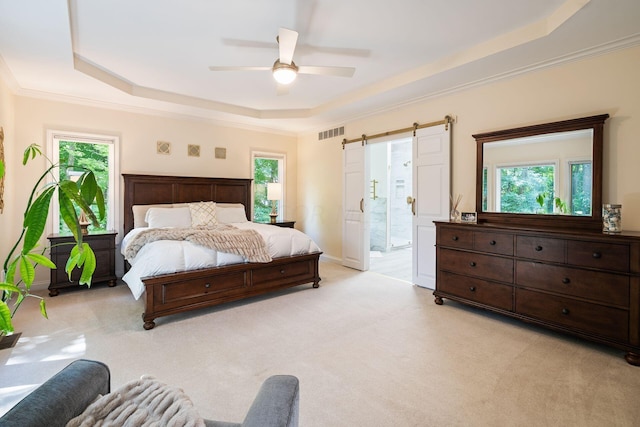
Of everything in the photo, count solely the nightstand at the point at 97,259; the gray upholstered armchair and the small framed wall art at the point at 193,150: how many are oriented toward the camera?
2

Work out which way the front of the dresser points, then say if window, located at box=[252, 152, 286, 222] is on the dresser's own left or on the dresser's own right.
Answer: on the dresser's own right

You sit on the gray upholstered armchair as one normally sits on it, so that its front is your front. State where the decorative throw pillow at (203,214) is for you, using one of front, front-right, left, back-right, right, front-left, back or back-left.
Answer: front-left

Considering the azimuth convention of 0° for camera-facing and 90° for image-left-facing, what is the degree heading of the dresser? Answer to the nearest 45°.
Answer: approximately 45°

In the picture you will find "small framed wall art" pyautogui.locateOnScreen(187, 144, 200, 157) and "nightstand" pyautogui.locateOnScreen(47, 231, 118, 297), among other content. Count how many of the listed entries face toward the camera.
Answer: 2

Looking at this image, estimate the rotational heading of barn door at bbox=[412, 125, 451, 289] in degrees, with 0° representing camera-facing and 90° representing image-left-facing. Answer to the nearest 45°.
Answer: approximately 45°

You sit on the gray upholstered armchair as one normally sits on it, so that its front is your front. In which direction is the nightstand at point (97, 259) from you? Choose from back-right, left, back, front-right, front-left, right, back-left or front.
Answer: front-left

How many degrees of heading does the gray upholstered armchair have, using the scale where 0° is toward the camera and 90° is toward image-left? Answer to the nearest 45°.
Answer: approximately 225°

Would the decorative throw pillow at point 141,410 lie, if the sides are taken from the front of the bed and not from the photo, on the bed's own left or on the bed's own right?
on the bed's own right

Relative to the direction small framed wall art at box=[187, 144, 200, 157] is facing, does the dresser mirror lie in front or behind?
in front
